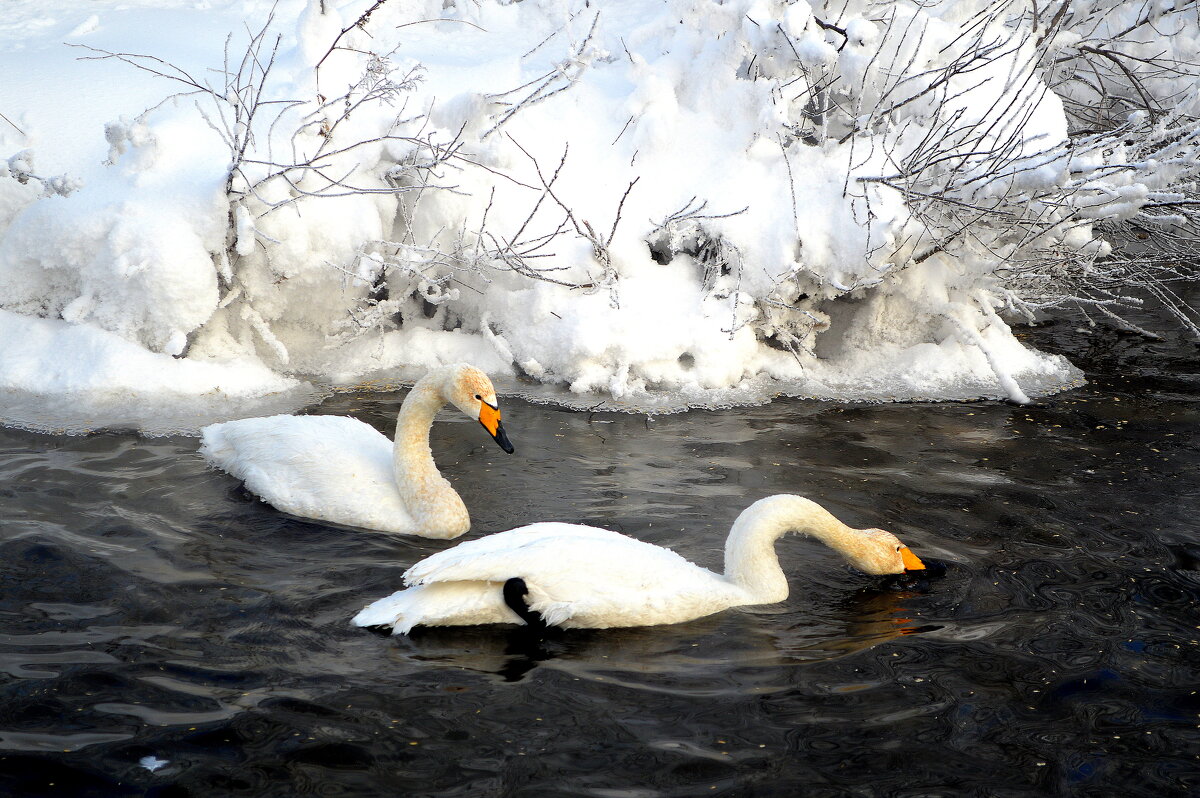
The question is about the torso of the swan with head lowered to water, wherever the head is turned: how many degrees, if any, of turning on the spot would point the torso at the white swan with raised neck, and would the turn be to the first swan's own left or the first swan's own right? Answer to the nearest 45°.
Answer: approximately 135° to the first swan's own left

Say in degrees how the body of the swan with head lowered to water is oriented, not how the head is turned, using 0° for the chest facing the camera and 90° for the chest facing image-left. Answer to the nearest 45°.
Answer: approximately 270°

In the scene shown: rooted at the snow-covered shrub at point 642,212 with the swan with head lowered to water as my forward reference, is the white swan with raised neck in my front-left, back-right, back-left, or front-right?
front-right

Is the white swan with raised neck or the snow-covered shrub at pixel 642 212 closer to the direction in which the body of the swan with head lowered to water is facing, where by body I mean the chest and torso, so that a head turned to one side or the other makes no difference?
the snow-covered shrub

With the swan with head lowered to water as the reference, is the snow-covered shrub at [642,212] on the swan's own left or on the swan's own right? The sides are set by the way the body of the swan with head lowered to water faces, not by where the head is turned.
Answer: on the swan's own left

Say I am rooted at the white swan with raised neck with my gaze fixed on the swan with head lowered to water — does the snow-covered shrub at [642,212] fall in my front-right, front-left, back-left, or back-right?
back-left
